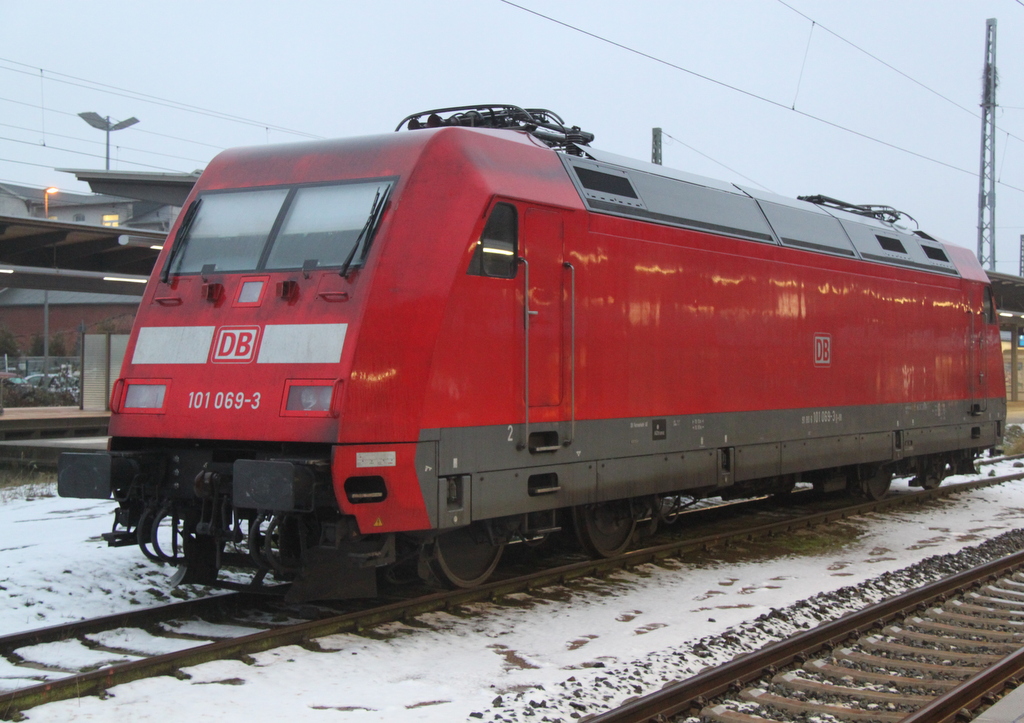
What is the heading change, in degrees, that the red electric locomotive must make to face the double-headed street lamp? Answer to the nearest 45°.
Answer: approximately 90° to its right

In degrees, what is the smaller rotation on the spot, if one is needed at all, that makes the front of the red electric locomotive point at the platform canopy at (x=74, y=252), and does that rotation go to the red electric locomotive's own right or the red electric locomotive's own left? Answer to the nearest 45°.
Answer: approximately 90° to the red electric locomotive's own right

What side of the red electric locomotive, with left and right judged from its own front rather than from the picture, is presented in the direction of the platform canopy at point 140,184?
right

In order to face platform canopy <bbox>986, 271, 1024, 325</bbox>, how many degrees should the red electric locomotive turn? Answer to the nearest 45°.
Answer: approximately 180°

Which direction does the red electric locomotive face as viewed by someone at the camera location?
facing the viewer and to the left of the viewer

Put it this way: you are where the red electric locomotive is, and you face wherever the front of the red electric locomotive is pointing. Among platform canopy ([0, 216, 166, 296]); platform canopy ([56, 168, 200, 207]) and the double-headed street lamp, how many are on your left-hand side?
0
